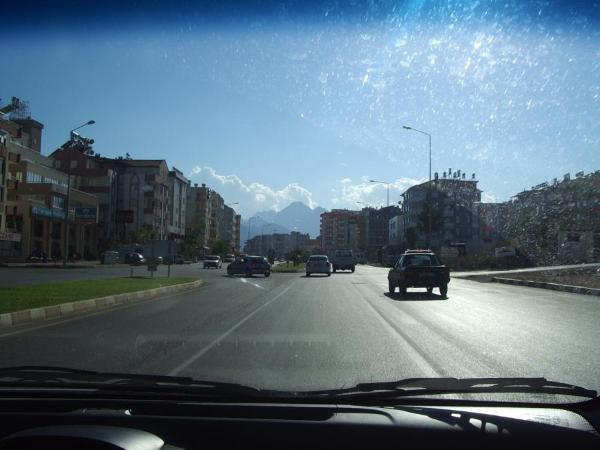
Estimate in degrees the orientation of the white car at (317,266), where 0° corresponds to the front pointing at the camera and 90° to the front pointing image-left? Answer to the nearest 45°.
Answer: approximately 180°

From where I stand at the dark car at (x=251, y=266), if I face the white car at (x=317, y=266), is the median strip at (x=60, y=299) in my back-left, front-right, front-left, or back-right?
back-right

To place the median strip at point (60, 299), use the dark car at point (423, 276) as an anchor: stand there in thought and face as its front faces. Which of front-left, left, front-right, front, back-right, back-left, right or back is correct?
back-left

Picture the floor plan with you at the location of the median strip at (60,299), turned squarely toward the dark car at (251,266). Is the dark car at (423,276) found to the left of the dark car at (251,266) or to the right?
right

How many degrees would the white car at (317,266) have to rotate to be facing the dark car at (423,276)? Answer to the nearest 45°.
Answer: approximately 180°

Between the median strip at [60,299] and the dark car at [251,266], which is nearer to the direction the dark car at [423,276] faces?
the dark car

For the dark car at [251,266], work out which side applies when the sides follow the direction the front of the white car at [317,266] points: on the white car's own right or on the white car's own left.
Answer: on the white car's own left

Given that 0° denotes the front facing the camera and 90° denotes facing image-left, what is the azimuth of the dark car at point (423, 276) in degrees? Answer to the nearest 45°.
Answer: approximately 180°

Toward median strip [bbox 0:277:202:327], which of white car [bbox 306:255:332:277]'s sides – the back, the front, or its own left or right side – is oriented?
back

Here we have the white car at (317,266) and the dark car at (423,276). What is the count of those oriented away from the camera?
2
